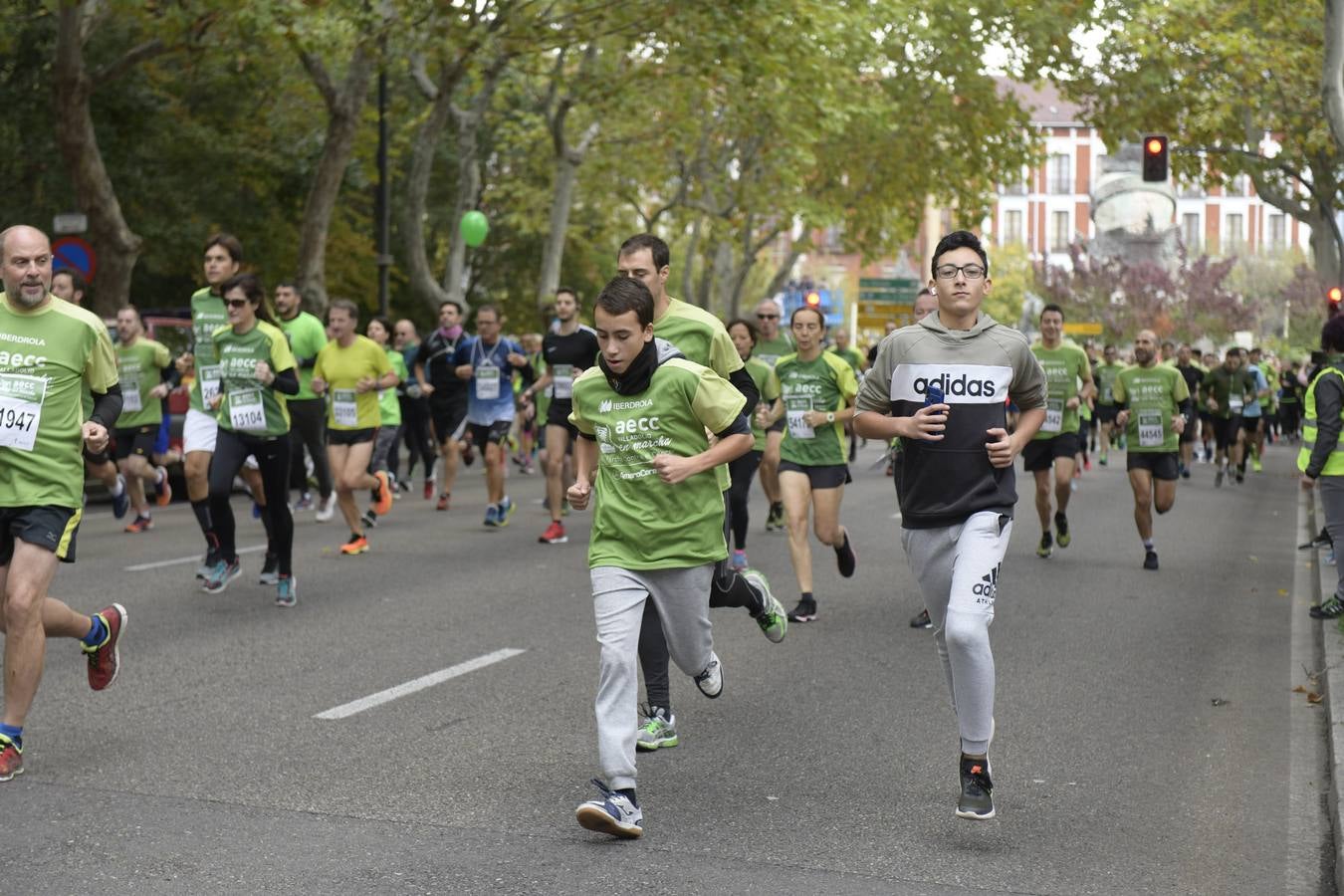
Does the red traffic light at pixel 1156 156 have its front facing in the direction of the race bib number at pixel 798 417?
yes

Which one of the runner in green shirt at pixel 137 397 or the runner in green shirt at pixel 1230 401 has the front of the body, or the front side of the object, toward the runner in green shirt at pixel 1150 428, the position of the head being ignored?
the runner in green shirt at pixel 1230 401

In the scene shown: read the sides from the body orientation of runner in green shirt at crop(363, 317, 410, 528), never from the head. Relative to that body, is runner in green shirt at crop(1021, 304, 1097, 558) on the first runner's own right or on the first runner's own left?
on the first runner's own left

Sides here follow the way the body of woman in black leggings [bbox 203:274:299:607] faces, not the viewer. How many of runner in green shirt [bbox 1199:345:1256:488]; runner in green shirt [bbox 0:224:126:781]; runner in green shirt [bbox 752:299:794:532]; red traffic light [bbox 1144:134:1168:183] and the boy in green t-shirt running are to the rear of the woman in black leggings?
3

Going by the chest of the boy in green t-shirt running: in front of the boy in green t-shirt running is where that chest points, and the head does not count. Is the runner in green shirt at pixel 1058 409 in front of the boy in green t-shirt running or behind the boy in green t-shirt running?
behind

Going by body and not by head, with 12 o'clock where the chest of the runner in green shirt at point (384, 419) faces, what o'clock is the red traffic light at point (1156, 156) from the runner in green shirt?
The red traffic light is roughly at 7 o'clock from the runner in green shirt.

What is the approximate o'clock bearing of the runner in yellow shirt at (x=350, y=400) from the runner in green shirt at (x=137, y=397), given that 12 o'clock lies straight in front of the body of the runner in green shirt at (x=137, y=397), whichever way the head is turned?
the runner in yellow shirt at (x=350, y=400) is roughly at 9 o'clock from the runner in green shirt at (x=137, y=397).
